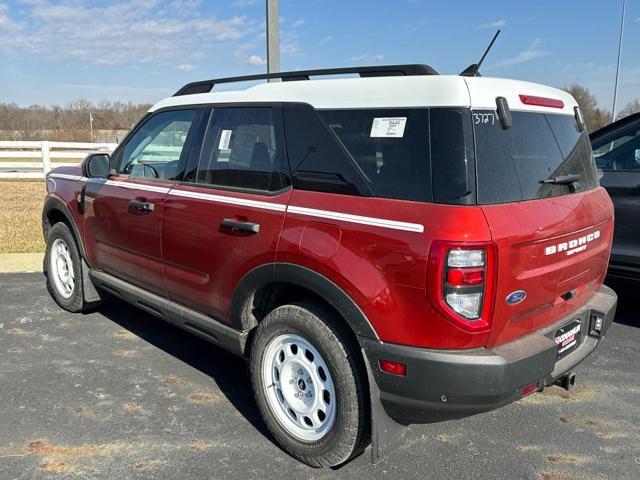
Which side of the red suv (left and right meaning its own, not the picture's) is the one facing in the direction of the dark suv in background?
right

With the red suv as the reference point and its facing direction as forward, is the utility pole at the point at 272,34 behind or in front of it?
in front

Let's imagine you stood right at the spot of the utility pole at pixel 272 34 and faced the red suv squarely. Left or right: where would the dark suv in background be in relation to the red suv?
left

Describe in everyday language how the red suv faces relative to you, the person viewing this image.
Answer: facing away from the viewer and to the left of the viewer
